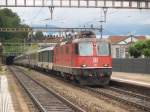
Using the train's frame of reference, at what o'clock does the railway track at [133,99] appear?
The railway track is roughly at 1 o'clock from the train.

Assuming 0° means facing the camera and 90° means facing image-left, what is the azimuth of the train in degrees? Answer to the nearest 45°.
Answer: approximately 315°
